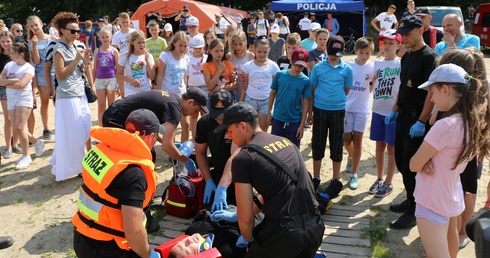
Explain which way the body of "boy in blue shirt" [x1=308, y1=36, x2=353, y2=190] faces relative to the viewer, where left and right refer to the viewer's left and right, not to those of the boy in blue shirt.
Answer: facing the viewer

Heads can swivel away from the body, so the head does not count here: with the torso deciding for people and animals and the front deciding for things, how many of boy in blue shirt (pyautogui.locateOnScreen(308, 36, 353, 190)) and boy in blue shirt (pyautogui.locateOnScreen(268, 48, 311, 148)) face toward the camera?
2

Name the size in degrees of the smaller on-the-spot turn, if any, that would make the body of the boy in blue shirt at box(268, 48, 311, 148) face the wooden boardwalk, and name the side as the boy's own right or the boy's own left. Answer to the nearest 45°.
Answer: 0° — they already face it

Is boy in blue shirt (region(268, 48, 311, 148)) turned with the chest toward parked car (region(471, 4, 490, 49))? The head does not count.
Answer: no

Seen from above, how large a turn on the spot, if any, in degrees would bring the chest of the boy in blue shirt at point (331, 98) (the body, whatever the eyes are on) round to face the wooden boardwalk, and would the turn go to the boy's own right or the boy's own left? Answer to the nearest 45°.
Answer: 0° — they already face it

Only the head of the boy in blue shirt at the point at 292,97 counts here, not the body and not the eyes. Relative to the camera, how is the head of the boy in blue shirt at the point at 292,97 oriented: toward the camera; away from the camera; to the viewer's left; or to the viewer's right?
toward the camera

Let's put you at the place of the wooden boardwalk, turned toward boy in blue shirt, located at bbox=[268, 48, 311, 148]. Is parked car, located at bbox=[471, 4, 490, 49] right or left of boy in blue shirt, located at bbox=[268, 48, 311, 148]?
right

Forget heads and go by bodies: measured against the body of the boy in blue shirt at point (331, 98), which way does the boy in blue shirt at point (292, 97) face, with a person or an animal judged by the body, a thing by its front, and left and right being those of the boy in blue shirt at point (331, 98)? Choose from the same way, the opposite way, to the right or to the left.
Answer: the same way

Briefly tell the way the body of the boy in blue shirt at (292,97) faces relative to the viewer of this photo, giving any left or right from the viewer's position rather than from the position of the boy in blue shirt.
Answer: facing the viewer

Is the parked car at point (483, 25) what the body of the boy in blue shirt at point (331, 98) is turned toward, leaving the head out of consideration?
no

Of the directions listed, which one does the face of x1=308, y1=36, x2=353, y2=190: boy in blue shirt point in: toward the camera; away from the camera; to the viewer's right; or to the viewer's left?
toward the camera
